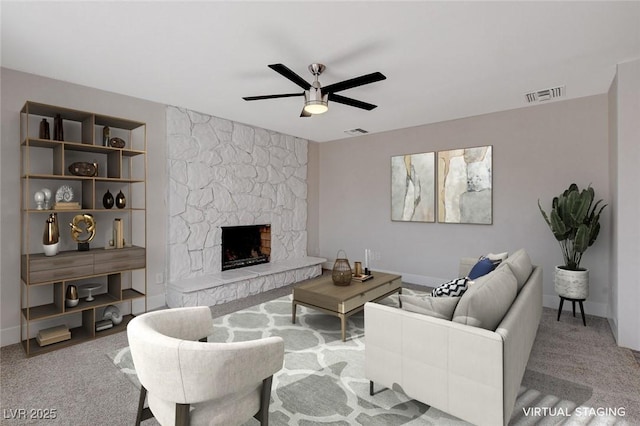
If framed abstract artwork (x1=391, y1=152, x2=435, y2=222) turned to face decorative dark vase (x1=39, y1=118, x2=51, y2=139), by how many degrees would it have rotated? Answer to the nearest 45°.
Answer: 0° — it already faces it

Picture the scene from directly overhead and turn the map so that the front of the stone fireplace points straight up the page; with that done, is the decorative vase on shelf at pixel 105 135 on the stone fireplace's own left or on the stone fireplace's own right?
on the stone fireplace's own right

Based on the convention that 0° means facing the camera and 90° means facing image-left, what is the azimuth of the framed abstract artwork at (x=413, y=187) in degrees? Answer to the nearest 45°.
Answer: approximately 45°

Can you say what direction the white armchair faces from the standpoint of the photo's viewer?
facing away from the viewer and to the right of the viewer

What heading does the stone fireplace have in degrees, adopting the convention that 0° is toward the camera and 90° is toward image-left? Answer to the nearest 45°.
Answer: approximately 315°

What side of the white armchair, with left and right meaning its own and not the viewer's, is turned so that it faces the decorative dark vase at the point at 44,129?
left

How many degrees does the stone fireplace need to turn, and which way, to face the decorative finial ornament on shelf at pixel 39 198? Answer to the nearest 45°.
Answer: approximately 90° to its right

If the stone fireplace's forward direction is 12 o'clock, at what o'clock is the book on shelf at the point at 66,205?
The book on shelf is roughly at 3 o'clock from the stone fireplace.

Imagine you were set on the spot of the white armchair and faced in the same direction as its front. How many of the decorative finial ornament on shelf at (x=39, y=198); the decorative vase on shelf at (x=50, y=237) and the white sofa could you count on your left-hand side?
2
